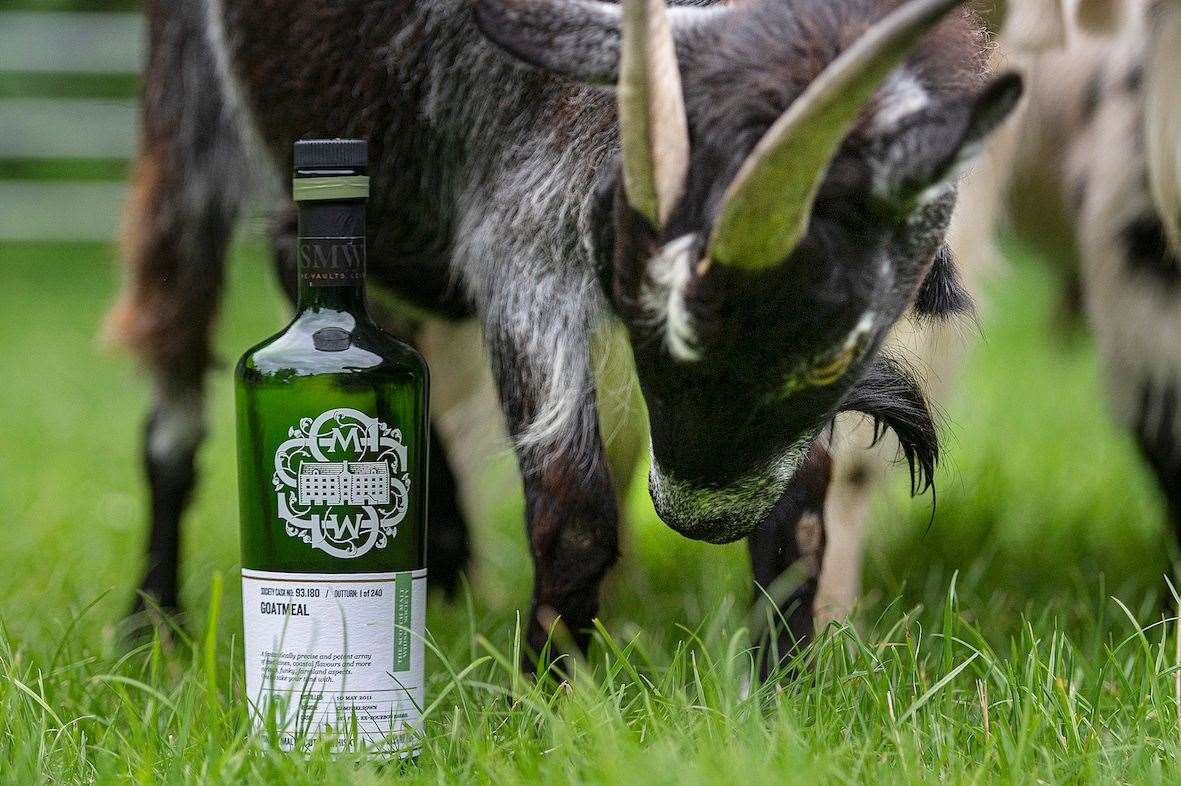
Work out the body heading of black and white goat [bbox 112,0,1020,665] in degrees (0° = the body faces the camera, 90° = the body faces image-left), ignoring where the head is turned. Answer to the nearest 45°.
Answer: approximately 315°

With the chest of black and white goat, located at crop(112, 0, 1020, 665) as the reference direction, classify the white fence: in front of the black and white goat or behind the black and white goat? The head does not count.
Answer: behind

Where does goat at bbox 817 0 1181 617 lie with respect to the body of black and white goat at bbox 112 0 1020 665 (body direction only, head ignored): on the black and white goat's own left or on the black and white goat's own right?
on the black and white goat's own left
